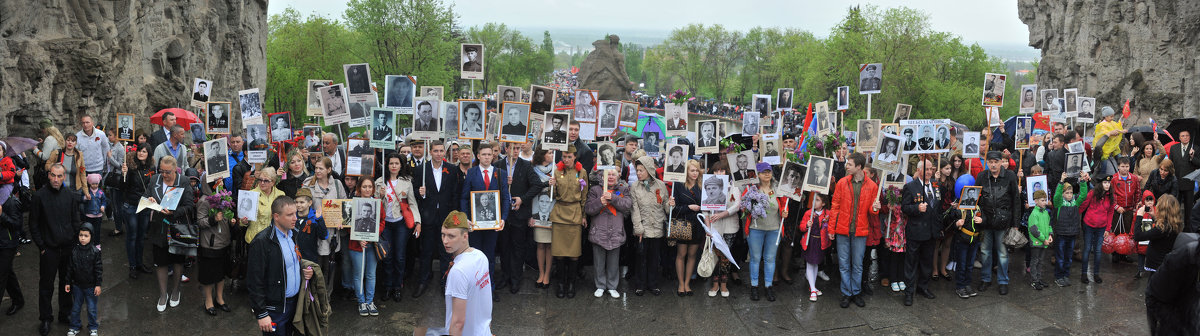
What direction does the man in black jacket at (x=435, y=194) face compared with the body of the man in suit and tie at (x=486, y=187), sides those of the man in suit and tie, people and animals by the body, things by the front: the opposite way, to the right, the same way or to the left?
the same way

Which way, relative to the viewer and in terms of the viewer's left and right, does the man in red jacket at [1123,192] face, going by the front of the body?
facing the viewer

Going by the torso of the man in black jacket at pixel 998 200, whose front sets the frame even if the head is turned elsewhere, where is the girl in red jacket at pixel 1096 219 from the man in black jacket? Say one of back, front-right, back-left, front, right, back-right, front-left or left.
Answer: back-left

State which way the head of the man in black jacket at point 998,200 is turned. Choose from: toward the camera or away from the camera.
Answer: toward the camera

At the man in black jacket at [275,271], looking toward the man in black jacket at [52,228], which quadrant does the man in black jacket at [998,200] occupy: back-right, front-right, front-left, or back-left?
back-right

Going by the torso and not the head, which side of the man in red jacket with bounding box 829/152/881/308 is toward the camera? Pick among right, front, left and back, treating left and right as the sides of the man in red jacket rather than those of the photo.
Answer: front

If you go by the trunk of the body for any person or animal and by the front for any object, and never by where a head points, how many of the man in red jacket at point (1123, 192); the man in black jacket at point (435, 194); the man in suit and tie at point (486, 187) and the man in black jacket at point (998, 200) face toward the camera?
4

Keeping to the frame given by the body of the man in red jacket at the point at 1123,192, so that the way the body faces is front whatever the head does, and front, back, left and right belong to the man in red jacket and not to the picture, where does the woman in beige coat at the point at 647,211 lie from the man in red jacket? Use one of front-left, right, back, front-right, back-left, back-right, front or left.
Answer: front-right

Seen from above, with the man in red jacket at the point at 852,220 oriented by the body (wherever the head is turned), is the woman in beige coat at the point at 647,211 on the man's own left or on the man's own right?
on the man's own right

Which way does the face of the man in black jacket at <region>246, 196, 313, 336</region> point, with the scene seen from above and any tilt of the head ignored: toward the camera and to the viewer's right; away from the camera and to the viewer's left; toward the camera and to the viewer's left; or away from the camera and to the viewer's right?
toward the camera and to the viewer's right

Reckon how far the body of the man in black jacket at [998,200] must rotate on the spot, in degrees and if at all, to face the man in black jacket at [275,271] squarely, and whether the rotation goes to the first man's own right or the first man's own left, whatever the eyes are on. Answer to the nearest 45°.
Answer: approximately 45° to the first man's own right
